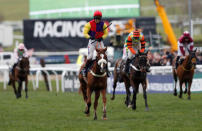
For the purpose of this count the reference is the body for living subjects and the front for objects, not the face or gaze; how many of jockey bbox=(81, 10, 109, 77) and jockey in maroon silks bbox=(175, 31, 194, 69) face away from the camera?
0

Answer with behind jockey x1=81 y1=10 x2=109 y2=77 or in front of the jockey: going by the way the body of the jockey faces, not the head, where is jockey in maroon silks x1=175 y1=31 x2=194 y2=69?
behind

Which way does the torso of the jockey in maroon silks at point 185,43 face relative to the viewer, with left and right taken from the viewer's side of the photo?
facing the viewer and to the right of the viewer

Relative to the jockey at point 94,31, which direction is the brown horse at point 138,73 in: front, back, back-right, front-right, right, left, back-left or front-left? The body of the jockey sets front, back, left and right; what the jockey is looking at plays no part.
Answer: back-left

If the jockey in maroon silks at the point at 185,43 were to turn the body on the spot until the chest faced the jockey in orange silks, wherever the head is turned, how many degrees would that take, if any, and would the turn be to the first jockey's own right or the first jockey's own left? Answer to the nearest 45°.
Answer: approximately 90° to the first jockey's own right

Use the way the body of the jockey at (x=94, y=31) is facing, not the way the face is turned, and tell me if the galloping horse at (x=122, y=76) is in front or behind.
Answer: behind
